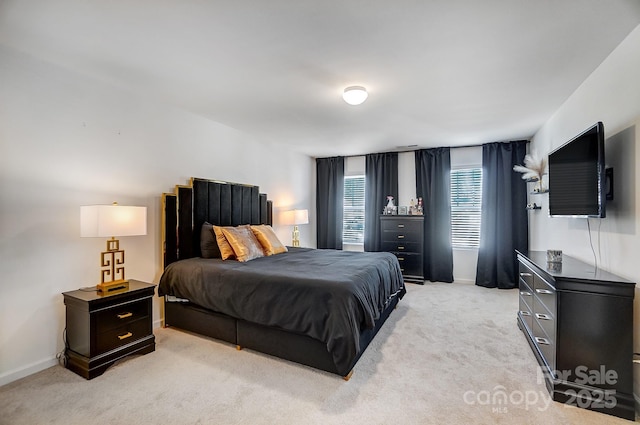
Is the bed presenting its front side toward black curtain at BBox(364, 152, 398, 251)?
no

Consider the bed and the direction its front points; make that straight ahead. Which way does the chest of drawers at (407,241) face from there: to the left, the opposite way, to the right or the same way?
to the right

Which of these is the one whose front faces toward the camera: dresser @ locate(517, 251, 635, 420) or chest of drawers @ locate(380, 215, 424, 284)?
the chest of drawers

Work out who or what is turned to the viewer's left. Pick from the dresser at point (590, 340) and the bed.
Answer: the dresser

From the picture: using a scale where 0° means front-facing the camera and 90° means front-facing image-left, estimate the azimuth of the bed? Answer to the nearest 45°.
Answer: approximately 315°

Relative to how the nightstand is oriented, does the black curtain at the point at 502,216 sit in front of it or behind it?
in front

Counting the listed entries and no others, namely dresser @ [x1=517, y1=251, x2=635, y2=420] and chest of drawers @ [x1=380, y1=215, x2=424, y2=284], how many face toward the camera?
1

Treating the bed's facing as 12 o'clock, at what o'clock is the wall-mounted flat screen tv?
The wall-mounted flat screen tv is roughly at 11 o'clock from the bed.

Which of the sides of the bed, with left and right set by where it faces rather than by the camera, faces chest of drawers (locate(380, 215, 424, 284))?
left

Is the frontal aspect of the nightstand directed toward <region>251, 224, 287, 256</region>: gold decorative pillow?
no

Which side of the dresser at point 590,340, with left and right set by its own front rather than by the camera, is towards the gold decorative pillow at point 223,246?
front

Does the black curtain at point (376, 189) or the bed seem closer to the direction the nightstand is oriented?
the bed

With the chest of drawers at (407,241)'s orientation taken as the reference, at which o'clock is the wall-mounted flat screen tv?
The wall-mounted flat screen tv is roughly at 11 o'clock from the chest of drawers.

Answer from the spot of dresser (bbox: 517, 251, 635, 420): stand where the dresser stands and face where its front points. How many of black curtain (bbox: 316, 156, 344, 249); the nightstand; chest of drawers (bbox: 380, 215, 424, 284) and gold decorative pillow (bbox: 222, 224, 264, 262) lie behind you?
0

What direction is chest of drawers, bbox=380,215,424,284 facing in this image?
toward the camera

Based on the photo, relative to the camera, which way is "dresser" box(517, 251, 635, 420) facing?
to the viewer's left

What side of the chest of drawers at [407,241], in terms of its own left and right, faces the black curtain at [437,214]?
left

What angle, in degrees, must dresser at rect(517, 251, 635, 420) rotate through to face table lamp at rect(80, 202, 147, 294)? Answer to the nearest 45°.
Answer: approximately 45° to its left

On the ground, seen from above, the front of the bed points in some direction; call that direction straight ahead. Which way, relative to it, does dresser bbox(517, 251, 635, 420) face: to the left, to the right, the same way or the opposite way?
the opposite way

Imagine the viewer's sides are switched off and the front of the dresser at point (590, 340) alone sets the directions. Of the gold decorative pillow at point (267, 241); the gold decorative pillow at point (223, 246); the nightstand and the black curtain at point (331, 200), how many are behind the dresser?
0
